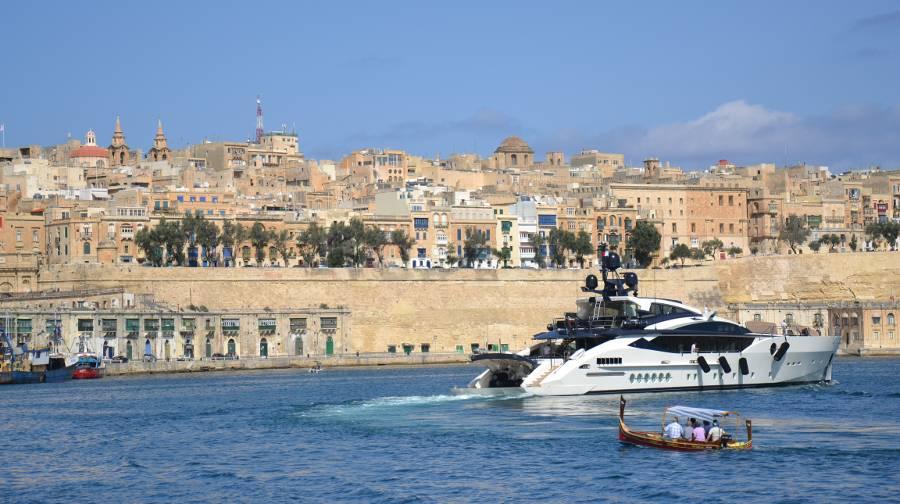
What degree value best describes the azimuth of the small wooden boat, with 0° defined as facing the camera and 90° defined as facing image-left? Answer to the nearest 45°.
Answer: approximately 90°
